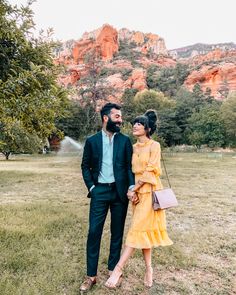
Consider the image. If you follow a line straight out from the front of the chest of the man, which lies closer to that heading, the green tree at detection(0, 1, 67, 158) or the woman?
the woman

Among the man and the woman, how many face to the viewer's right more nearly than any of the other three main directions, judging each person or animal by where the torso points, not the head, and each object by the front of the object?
0

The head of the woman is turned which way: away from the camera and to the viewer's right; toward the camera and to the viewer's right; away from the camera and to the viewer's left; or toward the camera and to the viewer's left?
toward the camera and to the viewer's left

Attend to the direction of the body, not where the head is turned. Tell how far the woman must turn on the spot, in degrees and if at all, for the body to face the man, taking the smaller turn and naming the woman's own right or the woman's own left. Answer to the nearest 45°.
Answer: approximately 45° to the woman's own right

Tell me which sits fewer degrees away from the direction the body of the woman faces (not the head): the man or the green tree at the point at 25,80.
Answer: the man

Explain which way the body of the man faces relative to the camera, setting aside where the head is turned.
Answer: toward the camera

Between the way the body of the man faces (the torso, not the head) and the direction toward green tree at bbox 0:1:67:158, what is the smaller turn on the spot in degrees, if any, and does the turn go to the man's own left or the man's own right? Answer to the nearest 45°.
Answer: approximately 135° to the man's own right

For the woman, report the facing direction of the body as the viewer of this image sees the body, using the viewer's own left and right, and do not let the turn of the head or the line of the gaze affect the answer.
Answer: facing the viewer and to the left of the viewer

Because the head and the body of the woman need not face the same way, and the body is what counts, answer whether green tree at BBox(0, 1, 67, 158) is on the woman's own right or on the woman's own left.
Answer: on the woman's own right

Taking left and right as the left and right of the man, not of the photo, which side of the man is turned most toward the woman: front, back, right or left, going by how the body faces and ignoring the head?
left
